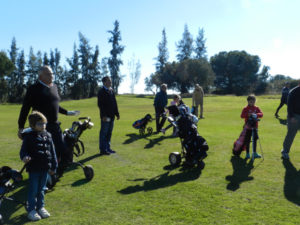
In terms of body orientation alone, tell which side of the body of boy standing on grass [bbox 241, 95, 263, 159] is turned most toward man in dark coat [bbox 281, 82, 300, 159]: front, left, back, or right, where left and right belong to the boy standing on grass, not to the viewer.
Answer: left

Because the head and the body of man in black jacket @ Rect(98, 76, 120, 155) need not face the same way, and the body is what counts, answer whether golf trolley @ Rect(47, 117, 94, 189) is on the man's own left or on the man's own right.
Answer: on the man's own right

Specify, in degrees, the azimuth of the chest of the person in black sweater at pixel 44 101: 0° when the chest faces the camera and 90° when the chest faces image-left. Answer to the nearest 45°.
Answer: approximately 315°

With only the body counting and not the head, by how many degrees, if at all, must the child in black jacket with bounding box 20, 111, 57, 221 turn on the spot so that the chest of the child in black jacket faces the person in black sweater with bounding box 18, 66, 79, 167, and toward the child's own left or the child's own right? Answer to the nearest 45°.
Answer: approximately 135° to the child's own left

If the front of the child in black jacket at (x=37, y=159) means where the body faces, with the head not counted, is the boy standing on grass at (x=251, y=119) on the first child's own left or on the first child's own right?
on the first child's own left

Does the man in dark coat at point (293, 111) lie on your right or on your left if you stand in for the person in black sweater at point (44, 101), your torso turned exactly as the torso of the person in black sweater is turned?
on your left

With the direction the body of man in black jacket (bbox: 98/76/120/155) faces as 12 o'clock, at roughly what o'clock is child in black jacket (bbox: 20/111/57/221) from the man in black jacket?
The child in black jacket is roughly at 2 o'clock from the man in black jacket.

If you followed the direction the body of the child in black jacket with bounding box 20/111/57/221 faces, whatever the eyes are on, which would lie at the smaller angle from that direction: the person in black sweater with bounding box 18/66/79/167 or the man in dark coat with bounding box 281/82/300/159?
the man in dark coat

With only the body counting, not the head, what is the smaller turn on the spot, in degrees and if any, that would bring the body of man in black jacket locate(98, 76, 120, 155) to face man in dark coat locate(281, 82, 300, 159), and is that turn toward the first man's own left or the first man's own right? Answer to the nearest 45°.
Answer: approximately 45° to the first man's own left
